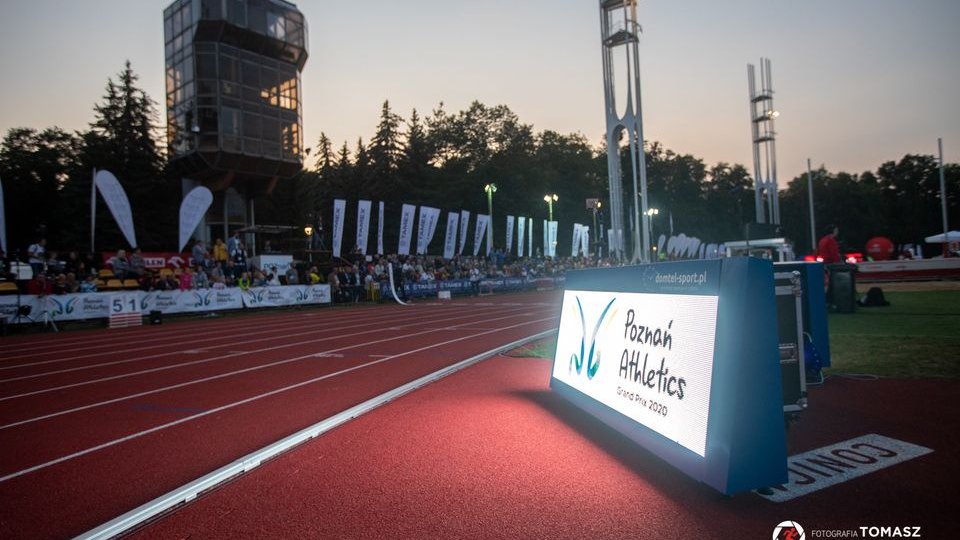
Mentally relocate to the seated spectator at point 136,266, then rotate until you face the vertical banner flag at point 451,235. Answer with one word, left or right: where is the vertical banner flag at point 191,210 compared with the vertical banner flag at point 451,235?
left

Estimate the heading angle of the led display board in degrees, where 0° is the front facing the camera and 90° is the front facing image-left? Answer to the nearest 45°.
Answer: approximately 45°

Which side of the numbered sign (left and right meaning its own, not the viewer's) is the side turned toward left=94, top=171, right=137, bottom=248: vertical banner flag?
back

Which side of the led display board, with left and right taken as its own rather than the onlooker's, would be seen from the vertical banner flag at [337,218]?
right

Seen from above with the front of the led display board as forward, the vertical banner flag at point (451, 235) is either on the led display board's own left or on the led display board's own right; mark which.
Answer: on the led display board's own right

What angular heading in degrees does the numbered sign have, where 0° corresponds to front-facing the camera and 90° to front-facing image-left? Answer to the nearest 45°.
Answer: approximately 0°

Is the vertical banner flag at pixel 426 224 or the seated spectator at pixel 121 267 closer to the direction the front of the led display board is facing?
the seated spectator

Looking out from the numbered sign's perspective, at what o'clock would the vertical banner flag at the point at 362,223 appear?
The vertical banner flag is roughly at 8 o'clock from the numbered sign.

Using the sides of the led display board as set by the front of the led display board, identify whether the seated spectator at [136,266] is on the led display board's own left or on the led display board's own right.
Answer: on the led display board's own right

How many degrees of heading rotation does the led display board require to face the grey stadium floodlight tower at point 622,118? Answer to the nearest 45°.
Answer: approximately 135° to its right

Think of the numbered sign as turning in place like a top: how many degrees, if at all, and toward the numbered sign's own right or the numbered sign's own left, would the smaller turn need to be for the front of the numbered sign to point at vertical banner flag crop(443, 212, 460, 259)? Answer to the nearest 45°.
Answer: approximately 135° to the numbered sign's own left
